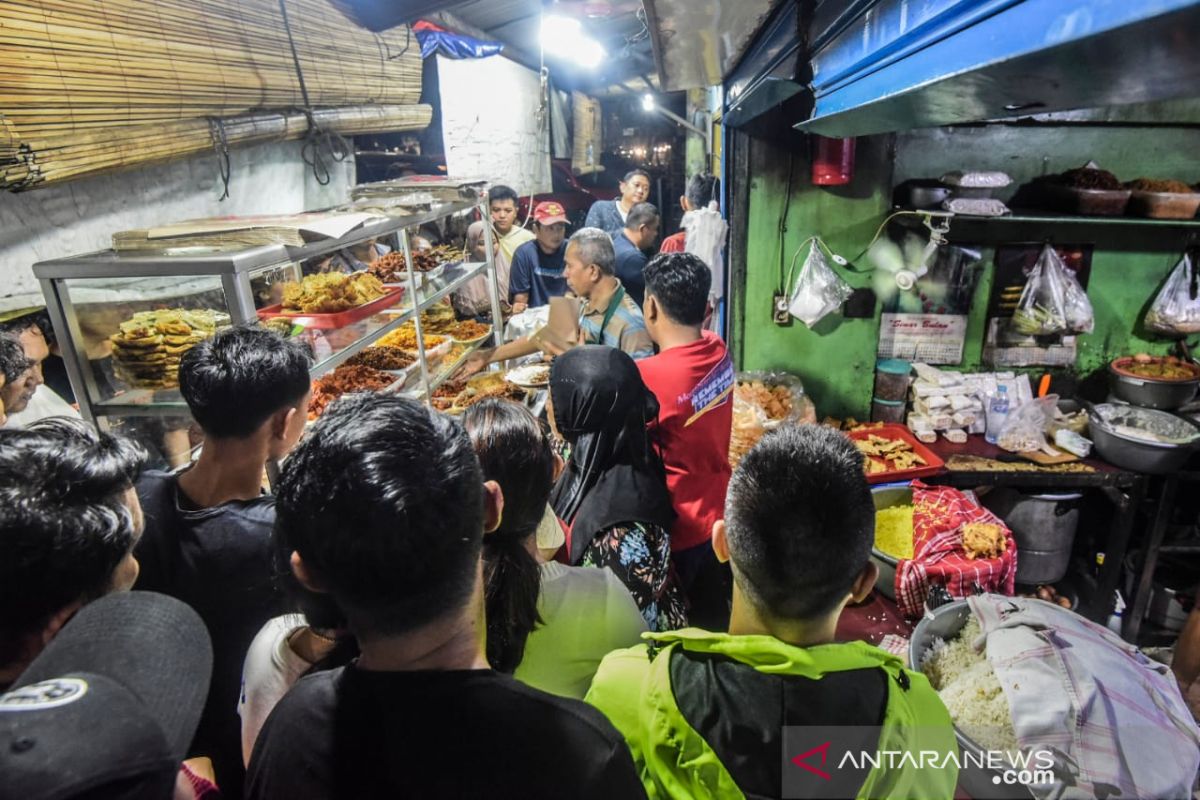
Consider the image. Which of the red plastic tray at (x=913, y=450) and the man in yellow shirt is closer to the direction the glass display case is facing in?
the red plastic tray

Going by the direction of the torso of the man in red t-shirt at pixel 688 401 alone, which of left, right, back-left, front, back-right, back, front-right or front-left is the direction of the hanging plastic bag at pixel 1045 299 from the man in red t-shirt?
right

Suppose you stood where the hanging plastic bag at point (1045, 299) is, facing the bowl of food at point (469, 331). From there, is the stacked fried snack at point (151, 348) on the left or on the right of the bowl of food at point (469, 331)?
left

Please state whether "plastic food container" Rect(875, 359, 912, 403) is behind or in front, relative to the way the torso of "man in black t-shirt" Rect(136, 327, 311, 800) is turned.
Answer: in front

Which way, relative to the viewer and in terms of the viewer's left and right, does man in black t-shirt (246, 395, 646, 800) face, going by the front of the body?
facing away from the viewer

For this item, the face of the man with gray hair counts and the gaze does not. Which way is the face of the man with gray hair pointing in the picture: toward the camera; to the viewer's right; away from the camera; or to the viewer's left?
to the viewer's left

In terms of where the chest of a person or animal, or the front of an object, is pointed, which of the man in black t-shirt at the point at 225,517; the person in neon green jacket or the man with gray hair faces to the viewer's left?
the man with gray hair

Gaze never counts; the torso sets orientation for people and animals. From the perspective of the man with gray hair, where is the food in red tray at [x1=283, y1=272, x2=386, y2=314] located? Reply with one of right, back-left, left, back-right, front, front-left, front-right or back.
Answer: front-left

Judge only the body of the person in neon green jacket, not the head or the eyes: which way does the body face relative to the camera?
away from the camera

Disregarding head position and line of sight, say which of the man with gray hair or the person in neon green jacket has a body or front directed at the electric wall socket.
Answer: the person in neon green jacket

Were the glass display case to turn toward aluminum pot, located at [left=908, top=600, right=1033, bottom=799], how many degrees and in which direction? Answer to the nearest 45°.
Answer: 0° — it already faces it

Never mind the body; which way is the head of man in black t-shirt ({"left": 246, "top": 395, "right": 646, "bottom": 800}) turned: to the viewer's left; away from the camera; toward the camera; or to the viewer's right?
away from the camera

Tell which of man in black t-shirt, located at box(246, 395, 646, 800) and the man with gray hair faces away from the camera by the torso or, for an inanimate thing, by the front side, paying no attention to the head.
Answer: the man in black t-shirt

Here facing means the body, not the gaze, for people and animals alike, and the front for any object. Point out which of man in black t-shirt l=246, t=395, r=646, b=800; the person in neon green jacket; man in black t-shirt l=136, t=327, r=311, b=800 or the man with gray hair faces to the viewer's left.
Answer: the man with gray hair

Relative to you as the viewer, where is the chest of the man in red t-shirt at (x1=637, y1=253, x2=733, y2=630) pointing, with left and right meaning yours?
facing away from the viewer and to the left of the viewer

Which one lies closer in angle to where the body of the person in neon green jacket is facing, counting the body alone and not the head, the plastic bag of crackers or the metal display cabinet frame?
the plastic bag of crackers

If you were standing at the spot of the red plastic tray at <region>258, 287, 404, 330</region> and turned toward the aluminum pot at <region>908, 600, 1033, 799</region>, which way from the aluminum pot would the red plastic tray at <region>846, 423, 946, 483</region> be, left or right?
left
